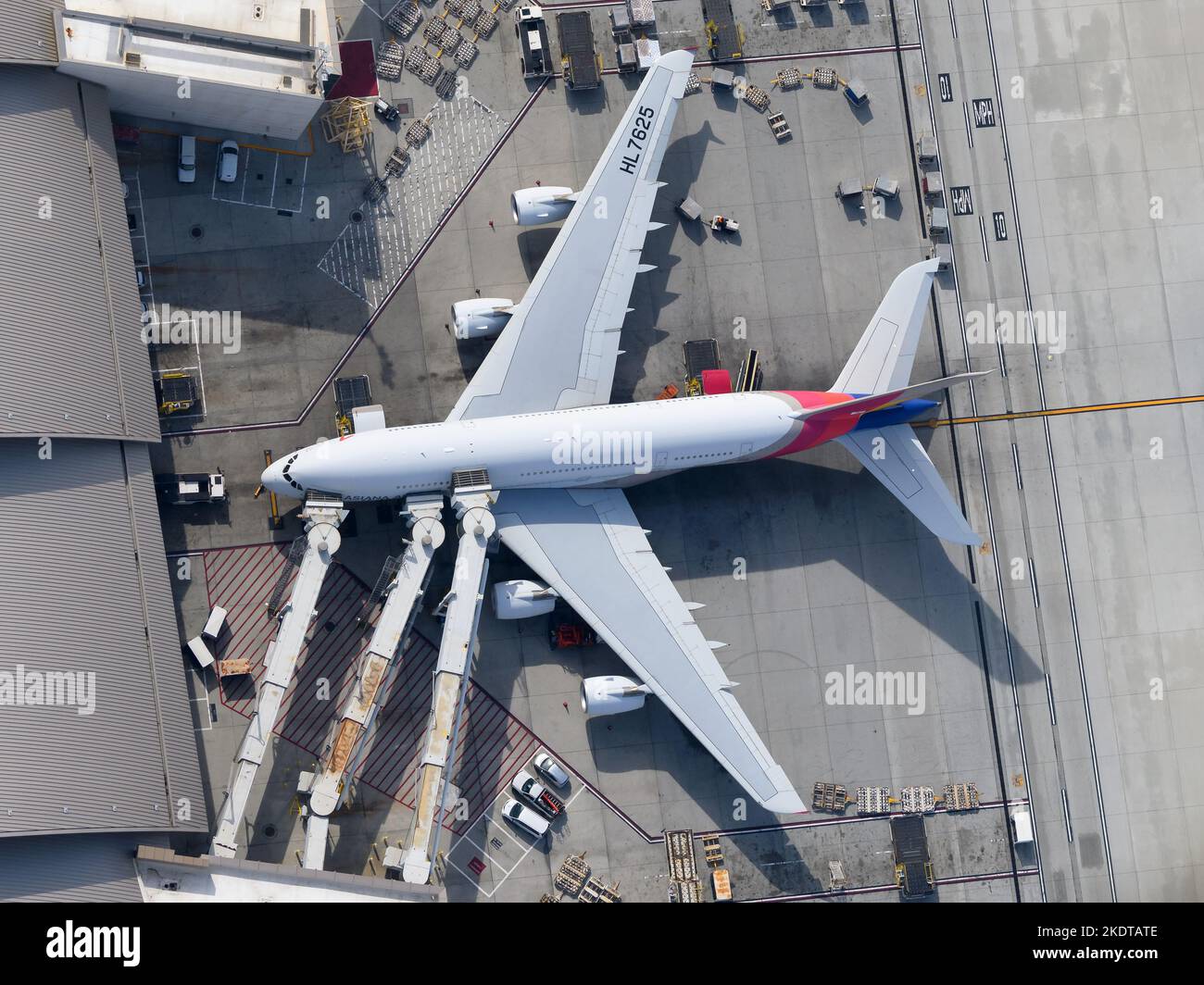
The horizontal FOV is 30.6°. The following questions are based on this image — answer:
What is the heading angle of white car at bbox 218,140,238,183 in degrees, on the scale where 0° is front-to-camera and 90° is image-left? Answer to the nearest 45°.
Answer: approximately 180°

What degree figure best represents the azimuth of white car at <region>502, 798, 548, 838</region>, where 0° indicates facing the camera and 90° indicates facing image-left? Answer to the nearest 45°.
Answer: approximately 135°

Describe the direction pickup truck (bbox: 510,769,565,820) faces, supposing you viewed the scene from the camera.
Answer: facing away from the viewer and to the left of the viewer
